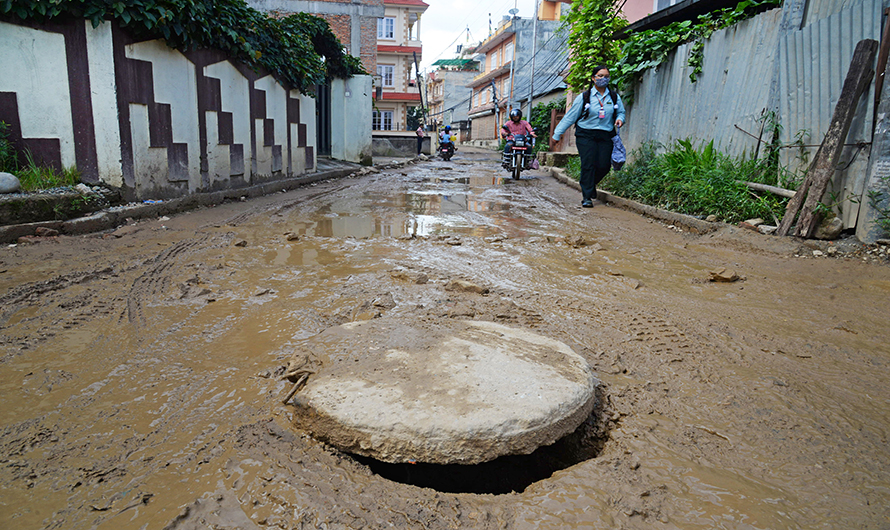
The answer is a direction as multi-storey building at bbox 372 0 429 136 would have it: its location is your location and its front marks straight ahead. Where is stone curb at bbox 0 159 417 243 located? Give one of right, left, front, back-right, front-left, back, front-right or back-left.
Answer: front-right

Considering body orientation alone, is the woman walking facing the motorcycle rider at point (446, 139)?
no

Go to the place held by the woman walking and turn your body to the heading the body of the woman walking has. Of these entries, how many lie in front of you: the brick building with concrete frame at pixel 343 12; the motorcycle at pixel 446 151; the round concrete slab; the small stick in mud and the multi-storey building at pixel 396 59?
2

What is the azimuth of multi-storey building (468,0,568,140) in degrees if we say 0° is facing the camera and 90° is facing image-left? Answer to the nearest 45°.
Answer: approximately 45°

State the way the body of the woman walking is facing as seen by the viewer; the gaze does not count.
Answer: toward the camera

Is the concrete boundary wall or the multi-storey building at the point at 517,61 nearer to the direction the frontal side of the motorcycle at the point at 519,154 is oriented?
the concrete boundary wall

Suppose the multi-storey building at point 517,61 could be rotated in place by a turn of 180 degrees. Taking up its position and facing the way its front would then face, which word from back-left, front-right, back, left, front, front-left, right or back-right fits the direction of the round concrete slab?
back-right

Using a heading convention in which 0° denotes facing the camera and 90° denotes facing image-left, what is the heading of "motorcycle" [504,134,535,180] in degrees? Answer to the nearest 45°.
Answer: approximately 0°

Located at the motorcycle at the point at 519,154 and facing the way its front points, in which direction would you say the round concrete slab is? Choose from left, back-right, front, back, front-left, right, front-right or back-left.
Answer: front

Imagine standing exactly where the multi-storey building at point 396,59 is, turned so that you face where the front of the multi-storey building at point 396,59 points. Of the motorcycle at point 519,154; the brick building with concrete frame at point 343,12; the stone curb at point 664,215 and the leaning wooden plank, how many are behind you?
0

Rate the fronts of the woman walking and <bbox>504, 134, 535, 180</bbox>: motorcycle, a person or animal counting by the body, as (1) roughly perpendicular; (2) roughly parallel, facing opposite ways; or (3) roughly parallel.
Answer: roughly parallel

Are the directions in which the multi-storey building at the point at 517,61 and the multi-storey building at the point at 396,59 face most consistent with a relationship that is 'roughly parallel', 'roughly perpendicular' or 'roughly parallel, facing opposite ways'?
roughly perpendicular

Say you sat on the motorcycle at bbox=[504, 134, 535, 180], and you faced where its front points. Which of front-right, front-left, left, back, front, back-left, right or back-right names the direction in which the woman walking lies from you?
front

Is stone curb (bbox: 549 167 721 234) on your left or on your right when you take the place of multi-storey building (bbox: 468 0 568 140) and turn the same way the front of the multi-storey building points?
on your left

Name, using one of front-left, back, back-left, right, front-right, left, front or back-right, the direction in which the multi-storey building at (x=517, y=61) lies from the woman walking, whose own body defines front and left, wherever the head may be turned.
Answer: back

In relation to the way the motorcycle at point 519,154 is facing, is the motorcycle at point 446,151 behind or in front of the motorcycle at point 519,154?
behind

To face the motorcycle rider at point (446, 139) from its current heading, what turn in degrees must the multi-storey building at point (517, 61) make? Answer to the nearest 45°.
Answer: approximately 45° to its left

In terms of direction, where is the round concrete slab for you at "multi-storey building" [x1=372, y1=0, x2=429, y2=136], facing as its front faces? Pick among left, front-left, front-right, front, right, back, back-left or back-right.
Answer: front-right

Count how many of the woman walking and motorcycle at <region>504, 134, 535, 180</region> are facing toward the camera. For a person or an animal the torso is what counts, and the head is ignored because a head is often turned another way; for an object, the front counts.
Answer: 2
